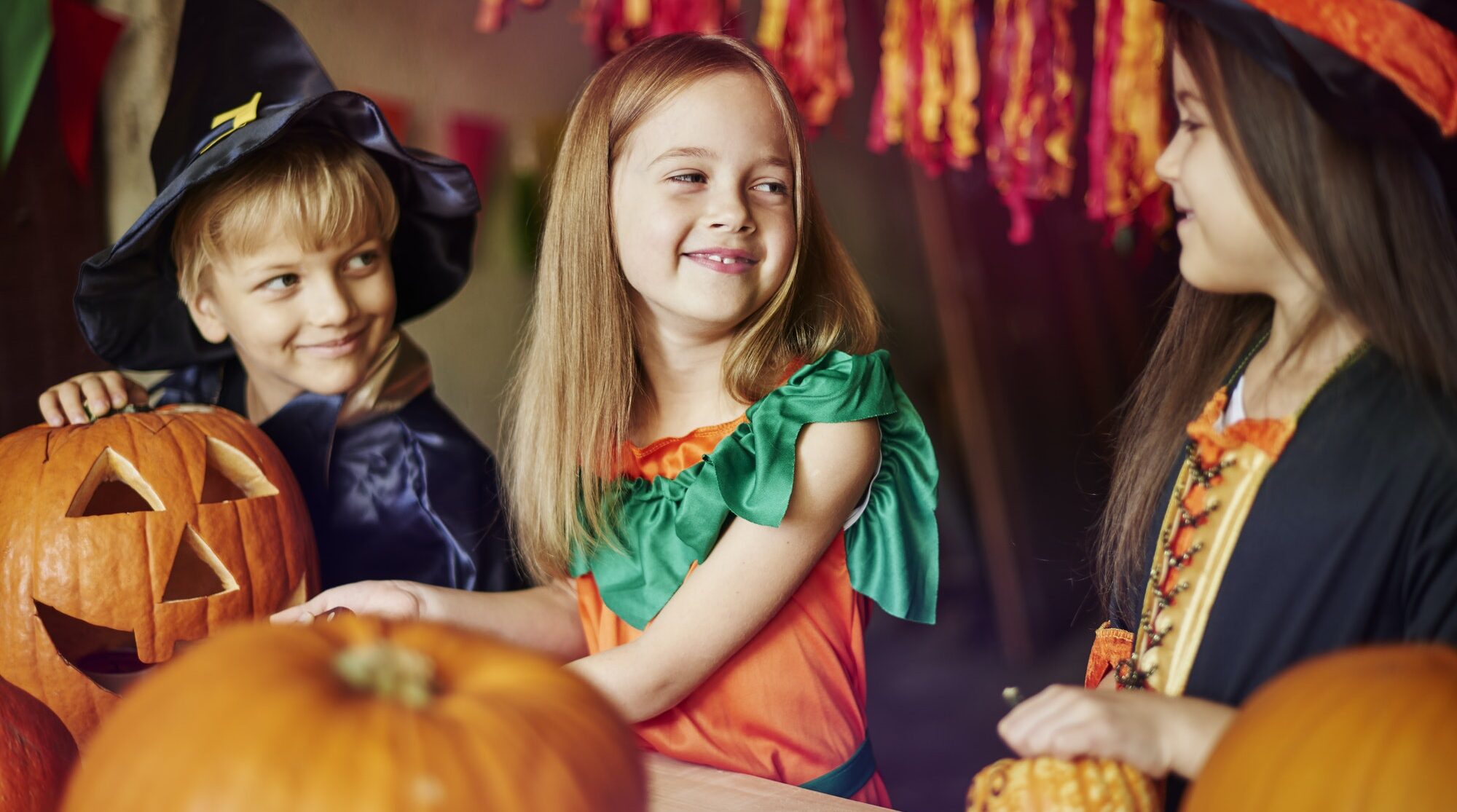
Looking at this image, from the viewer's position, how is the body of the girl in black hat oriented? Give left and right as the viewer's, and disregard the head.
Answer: facing the viewer and to the left of the viewer

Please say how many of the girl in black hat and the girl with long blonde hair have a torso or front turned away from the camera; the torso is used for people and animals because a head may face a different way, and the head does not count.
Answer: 0

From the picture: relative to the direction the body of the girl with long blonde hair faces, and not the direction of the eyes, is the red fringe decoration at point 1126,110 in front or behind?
behind

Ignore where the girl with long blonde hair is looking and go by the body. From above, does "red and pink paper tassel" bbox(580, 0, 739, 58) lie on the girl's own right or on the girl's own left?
on the girl's own right

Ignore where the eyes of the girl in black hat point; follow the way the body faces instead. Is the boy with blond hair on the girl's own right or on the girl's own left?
on the girl's own right

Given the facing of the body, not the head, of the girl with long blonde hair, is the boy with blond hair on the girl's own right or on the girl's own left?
on the girl's own right

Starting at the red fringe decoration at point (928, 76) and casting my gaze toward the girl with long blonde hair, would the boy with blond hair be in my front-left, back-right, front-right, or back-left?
front-right

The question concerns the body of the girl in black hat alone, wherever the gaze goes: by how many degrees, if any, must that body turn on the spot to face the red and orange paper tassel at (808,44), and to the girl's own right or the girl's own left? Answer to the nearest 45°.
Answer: approximately 90° to the girl's own right

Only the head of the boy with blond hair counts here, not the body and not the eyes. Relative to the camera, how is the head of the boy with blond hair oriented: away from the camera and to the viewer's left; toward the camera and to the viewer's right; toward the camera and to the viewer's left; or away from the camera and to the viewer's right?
toward the camera and to the viewer's right

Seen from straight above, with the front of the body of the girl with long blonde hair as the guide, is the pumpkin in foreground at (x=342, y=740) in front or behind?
in front

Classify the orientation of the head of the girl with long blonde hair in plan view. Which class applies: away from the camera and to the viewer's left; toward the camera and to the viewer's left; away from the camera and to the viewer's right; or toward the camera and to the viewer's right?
toward the camera and to the viewer's right
